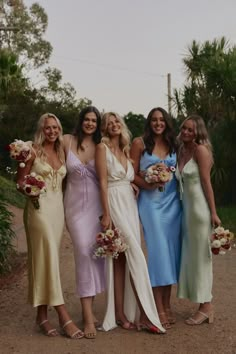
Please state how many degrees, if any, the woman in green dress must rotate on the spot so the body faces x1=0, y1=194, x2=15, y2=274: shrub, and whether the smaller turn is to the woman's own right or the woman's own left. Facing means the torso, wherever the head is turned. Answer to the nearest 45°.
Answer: approximately 90° to the woman's own right

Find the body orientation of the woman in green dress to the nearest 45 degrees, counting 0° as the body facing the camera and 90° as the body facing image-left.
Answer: approximately 45°

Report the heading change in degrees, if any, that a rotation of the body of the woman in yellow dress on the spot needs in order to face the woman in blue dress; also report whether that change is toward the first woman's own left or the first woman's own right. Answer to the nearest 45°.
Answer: approximately 45° to the first woman's own left

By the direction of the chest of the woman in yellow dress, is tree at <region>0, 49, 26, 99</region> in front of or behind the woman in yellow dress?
behind

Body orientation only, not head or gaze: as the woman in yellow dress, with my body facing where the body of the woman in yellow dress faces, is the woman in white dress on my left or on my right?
on my left

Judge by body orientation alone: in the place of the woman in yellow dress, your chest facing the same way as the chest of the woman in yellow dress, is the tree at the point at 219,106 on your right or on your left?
on your left

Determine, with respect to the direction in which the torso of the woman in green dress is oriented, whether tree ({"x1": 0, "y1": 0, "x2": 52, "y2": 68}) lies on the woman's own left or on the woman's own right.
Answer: on the woman's own right

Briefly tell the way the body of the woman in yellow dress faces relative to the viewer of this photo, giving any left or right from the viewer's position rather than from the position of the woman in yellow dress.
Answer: facing the viewer and to the right of the viewer

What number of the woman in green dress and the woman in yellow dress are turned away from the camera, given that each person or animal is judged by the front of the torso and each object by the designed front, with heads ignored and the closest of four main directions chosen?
0

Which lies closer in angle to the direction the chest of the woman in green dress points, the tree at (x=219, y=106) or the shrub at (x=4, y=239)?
the shrub

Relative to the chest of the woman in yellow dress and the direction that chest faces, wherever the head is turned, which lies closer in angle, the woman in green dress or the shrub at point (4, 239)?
the woman in green dress

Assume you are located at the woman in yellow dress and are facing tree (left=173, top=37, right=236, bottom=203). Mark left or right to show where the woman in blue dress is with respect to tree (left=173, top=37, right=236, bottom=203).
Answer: right

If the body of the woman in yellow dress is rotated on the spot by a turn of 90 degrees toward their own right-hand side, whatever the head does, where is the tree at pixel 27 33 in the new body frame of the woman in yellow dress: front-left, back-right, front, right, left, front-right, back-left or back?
back-right
